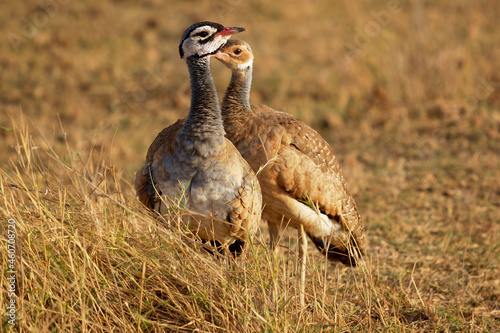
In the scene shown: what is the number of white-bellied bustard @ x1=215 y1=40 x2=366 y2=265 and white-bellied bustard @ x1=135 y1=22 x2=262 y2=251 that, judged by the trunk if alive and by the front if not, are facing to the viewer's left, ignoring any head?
1

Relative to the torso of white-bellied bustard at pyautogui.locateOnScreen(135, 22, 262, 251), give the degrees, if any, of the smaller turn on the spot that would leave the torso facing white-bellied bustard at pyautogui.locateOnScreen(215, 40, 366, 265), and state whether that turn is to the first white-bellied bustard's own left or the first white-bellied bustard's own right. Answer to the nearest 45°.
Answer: approximately 135° to the first white-bellied bustard's own left

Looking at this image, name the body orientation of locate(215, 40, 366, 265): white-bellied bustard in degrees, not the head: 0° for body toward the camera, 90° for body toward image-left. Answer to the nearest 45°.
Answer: approximately 90°

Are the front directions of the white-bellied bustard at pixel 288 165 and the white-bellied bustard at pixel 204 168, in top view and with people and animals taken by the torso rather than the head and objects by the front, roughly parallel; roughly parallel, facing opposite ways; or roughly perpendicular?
roughly perpendicular

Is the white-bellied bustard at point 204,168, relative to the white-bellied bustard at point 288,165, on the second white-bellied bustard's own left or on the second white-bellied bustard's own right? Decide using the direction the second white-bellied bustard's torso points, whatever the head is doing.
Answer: on the second white-bellied bustard's own left

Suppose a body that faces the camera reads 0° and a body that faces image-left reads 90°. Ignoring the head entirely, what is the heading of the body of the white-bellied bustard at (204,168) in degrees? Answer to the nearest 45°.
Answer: approximately 0°
